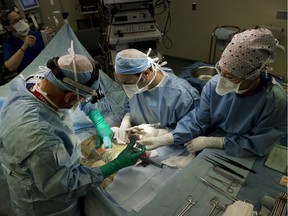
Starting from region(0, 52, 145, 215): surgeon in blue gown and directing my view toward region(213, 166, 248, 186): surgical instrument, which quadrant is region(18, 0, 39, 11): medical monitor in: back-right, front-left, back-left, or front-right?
back-left

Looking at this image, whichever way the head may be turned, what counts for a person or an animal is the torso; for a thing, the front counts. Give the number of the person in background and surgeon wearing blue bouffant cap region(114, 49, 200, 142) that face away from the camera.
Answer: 0

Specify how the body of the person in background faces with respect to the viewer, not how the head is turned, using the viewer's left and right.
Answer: facing the viewer and to the right of the viewer

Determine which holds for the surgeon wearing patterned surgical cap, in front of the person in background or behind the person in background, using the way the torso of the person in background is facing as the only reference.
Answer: in front

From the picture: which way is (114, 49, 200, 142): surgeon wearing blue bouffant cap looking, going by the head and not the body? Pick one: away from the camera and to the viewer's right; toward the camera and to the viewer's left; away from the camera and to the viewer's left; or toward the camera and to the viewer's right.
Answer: toward the camera and to the viewer's left

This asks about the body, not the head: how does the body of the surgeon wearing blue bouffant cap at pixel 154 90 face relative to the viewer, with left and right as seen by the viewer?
facing the viewer and to the left of the viewer

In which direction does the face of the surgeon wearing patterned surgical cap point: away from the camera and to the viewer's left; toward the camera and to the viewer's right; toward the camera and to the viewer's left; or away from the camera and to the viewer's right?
toward the camera and to the viewer's left

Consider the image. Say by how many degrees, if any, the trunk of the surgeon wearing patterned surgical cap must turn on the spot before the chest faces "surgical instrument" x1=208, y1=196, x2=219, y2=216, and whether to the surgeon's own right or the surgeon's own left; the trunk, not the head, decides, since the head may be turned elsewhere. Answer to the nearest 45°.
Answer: approximately 45° to the surgeon's own left

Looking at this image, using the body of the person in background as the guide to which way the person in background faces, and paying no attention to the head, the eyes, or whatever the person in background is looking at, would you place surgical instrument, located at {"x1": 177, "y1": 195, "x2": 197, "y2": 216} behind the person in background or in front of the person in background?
in front

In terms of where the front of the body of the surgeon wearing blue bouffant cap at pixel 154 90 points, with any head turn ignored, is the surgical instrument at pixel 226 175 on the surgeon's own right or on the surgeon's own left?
on the surgeon's own left

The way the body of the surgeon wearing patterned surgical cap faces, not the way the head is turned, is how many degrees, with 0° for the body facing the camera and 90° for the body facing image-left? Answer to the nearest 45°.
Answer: approximately 45°

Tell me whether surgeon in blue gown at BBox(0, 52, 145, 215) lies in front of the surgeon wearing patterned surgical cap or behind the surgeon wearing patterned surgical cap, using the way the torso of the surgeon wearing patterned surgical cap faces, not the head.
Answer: in front

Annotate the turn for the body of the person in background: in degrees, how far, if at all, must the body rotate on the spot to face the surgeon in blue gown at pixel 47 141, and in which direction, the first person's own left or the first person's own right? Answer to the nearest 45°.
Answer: approximately 45° to the first person's own right

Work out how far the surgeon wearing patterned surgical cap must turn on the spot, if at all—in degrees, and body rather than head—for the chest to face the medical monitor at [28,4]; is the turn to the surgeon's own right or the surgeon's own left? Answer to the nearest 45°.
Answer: approximately 90° to the surgeon's own right
